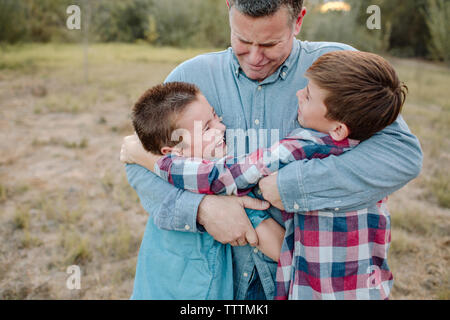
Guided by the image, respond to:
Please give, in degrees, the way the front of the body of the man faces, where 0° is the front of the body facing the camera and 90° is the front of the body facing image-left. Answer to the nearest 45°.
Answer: approximately 0°
